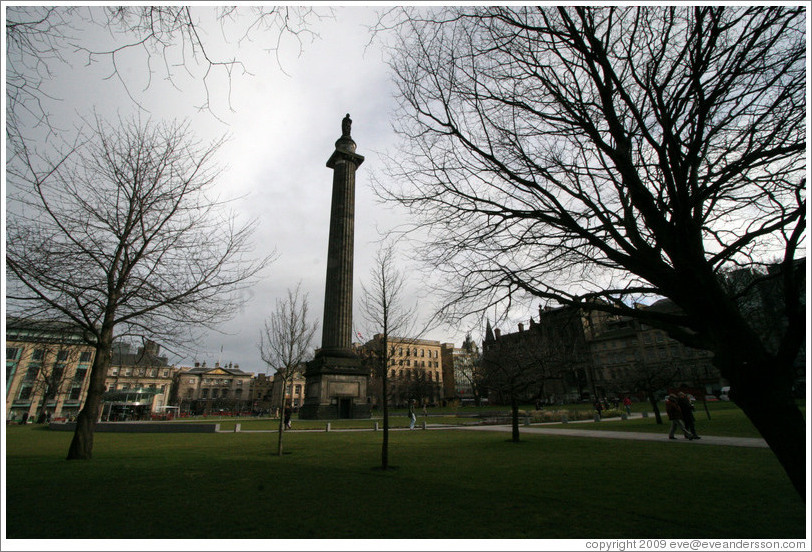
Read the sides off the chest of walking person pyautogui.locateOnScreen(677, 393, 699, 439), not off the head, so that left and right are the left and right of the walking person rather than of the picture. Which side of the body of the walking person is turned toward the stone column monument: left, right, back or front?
back
